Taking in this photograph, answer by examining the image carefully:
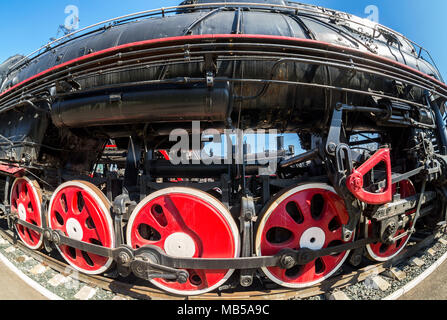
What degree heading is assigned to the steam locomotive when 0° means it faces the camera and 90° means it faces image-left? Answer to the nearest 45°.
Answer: approximately 270°
